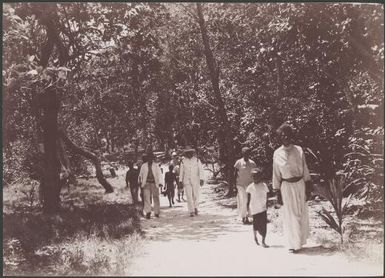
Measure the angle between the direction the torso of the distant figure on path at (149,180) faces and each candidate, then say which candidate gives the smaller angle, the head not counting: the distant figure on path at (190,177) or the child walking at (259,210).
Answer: the child walking

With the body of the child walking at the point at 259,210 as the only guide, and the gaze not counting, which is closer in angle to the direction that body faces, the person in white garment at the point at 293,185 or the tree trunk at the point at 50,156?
the person in white garment

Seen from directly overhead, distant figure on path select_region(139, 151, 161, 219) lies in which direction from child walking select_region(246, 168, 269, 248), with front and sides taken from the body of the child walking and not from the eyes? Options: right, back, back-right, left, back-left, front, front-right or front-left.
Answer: back-right

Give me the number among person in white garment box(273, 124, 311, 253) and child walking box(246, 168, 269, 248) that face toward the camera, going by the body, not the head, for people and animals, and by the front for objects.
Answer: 2

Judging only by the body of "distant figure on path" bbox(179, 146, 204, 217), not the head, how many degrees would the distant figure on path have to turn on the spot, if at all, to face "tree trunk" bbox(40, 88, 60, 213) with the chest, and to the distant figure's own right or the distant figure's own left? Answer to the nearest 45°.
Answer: approximately 90° to the distant figure's own right

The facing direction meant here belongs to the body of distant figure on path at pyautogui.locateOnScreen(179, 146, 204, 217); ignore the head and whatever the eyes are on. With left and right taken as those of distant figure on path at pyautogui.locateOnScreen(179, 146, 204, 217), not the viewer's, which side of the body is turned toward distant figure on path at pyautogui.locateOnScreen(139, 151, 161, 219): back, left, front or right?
right

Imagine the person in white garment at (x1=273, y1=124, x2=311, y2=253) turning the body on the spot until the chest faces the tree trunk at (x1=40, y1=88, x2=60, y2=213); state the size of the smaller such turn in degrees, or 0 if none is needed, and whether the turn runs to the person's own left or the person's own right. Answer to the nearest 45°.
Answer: approximately 135° to the person's own right

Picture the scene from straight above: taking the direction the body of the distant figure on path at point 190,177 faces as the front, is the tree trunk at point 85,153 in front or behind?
behind

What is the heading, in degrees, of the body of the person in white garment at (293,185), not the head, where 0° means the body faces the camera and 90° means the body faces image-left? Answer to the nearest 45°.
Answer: approximately 0°
